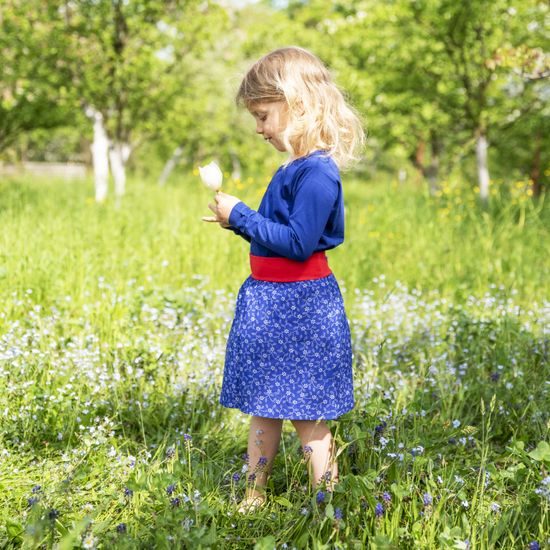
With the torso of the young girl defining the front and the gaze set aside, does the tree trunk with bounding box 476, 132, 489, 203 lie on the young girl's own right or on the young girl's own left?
on the young girl's own right

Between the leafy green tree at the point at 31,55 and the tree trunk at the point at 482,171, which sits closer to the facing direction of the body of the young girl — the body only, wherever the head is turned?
the leafy green tree

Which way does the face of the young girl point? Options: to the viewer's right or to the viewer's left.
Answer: to the viewer's left

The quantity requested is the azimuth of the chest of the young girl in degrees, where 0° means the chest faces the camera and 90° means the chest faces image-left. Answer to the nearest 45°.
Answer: approximately 90°

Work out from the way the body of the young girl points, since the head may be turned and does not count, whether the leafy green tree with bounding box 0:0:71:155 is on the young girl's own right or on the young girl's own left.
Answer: on the young girl's own right

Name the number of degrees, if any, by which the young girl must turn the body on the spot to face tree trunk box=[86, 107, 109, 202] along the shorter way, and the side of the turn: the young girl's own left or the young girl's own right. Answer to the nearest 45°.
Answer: approximately 90° to the young girl's own right

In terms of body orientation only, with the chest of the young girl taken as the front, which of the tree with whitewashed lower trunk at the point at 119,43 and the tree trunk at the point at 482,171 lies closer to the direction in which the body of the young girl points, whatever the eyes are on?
the tree with whitewashed lower trunk

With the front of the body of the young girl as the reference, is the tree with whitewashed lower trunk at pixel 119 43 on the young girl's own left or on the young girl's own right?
on the young girl's own right

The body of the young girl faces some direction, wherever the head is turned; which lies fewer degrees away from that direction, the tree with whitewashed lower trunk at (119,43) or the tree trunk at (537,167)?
the tree with whitewashed lower trunk

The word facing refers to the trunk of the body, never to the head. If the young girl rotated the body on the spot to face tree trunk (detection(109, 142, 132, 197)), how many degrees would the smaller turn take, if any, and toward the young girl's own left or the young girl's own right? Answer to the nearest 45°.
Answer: approximately 90° to the young girl's own right
